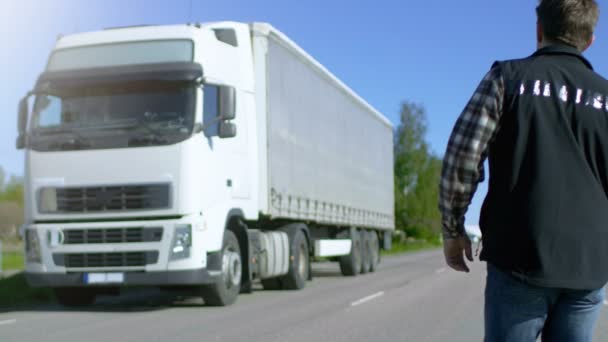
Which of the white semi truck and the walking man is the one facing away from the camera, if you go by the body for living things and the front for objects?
the walking man

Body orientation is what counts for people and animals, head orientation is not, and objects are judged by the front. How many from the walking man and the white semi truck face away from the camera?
1

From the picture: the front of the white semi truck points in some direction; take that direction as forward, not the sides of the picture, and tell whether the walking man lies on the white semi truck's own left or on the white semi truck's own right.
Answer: on the white semi truck's own left

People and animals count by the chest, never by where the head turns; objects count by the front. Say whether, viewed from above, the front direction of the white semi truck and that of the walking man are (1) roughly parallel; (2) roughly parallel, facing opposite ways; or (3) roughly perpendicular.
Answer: roughly parallel, facing opposite ways

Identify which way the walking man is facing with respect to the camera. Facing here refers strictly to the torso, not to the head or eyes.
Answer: away from the camera

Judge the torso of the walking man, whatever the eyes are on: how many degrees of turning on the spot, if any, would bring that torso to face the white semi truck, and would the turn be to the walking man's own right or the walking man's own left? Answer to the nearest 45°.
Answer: approximately 45° to the walking man's own left
